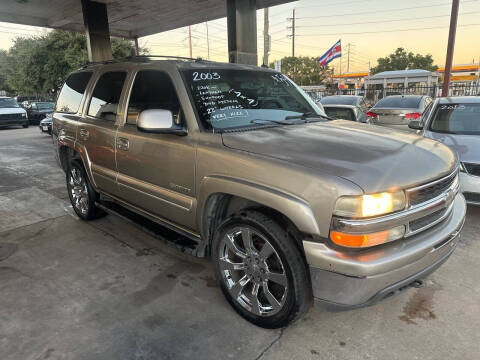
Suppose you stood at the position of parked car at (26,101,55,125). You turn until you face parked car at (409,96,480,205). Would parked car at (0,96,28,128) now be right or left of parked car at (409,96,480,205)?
right

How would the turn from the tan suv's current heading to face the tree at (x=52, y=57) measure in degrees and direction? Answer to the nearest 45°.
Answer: approximately 180°

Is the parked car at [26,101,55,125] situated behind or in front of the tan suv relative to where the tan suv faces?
behind

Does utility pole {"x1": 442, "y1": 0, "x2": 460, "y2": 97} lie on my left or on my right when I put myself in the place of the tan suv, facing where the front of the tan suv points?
on my left

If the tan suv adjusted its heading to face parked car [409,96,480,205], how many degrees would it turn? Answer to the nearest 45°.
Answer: approximately 90° to its left

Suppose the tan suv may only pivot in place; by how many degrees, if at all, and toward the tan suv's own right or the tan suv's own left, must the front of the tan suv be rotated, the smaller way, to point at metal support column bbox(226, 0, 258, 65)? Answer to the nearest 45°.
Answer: approximately 135° to the tan suv's own left

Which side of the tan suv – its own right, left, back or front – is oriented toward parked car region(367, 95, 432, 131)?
left

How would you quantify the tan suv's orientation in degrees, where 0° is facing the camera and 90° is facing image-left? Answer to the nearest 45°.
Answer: approximately 315°

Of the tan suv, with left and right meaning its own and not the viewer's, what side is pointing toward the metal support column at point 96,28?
back

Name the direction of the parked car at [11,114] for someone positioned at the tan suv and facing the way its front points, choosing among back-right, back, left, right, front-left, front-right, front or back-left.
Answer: back
